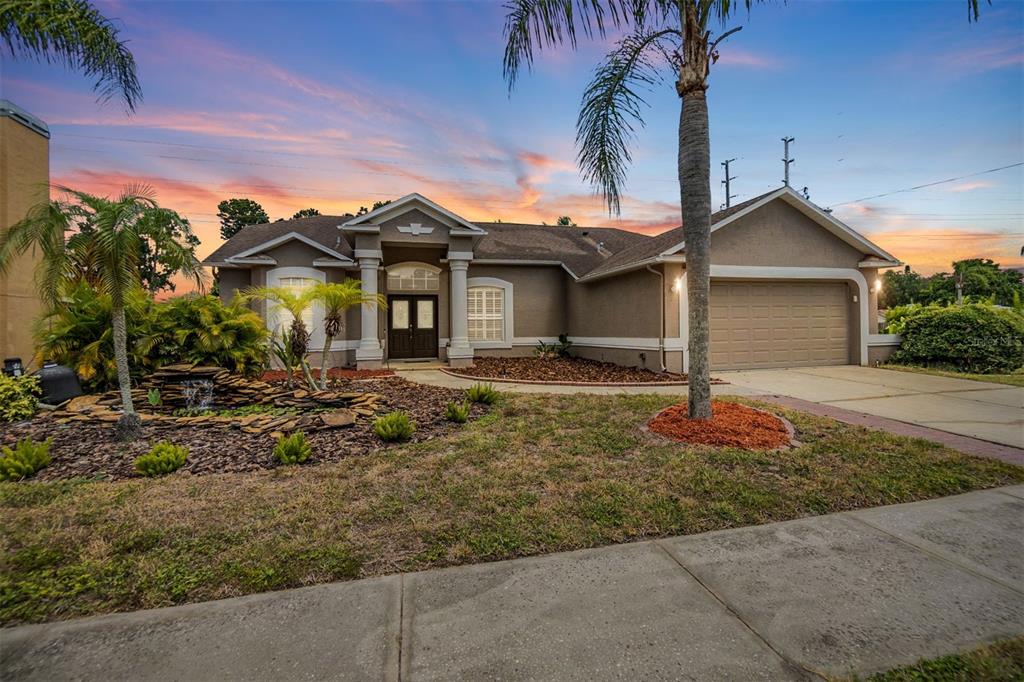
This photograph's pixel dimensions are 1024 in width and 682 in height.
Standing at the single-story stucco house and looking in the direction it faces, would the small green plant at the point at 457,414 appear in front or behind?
in front

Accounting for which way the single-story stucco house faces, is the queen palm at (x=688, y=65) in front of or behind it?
in front

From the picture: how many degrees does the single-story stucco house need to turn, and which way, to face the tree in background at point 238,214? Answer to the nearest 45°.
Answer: approximately 135° to its right

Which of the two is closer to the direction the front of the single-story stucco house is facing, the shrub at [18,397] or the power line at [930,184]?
the shrub

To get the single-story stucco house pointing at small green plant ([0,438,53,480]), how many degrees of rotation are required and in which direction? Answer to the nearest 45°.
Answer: approximately 45° to its right

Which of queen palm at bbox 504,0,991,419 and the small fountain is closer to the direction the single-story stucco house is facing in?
the queen palm

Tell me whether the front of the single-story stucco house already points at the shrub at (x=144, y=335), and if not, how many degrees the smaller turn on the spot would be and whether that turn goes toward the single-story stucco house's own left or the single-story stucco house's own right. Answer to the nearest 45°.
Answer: approximately 45° to the single-story stucco house's own right

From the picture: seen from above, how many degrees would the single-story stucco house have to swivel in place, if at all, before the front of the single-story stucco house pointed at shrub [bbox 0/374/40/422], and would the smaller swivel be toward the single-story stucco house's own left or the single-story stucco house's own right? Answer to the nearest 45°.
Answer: approximately 45° to the single-story stucco house's own right

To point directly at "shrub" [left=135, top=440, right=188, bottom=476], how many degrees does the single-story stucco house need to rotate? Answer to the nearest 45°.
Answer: approximately 45° to its right

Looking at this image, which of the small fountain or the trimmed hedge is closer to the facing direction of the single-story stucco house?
the small fountain

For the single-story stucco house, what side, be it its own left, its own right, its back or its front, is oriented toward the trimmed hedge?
left

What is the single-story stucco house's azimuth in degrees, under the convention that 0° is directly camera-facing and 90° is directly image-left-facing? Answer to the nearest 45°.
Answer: approximately 0°
